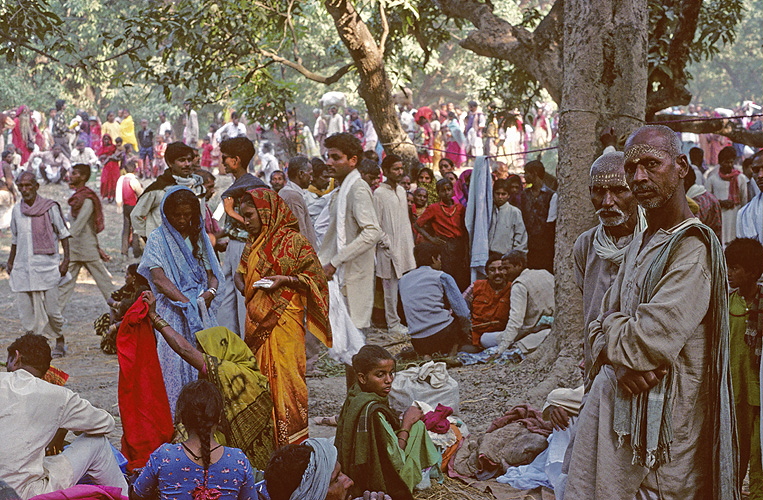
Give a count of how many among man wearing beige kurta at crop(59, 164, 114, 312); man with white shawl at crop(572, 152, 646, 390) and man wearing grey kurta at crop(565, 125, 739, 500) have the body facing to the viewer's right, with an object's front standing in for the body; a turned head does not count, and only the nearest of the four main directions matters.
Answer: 0

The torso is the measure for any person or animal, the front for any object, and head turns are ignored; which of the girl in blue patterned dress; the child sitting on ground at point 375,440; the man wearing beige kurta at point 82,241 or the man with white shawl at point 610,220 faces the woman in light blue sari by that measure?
the girl in blue patterned dress

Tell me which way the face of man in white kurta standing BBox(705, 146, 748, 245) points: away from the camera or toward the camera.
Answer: toward the camera

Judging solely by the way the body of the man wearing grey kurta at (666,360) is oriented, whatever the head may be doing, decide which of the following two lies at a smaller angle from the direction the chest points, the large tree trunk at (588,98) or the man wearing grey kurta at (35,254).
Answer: the man wearing grey kurta

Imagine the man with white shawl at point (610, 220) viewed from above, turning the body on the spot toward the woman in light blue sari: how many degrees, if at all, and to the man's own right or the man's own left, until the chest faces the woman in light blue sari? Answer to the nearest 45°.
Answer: approximately 90° to the man's own right

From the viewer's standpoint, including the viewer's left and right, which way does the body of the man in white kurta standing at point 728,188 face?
facing the viewer

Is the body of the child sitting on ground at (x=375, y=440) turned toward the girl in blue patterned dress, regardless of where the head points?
no

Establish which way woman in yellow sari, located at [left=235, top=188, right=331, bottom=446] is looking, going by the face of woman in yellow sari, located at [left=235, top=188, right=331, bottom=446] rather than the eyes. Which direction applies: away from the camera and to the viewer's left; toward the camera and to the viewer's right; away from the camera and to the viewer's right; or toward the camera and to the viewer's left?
toward the camera and to the viewer's left

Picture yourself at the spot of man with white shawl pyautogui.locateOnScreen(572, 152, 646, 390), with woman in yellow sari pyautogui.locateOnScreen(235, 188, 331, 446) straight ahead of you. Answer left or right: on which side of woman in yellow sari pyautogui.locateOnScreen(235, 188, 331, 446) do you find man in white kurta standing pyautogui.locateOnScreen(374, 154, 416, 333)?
right

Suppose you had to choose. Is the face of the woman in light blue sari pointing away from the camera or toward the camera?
toward the camera

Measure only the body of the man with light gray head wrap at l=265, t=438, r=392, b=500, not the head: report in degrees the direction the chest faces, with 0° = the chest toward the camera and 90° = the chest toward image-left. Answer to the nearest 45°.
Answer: approximately 270°

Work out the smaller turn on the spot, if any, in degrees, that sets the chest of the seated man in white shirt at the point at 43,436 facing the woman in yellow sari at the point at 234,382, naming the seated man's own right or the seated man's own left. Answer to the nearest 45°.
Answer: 0° — they already face them

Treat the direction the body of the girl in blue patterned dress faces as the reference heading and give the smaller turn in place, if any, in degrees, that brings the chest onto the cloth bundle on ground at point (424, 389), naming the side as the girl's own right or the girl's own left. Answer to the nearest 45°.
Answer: approximately 45° to the girl's own right

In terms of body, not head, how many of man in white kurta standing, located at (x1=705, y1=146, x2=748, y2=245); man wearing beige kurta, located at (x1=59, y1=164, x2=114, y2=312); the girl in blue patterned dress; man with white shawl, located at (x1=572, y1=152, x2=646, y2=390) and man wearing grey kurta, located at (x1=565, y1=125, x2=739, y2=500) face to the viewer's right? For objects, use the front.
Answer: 0

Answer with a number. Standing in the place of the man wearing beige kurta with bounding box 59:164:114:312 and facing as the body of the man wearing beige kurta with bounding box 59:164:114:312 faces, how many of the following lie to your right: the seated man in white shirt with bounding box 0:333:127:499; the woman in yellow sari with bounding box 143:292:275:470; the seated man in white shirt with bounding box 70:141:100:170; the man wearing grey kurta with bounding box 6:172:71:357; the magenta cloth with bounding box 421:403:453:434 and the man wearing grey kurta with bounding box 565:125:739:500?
1

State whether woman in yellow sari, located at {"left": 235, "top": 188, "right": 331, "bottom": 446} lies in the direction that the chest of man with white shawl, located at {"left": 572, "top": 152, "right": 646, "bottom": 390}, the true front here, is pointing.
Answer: no

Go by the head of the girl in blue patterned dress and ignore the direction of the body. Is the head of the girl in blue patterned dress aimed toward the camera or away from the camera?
away from the camera

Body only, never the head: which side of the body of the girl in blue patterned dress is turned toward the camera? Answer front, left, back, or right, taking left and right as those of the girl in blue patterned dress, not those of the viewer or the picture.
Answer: back
